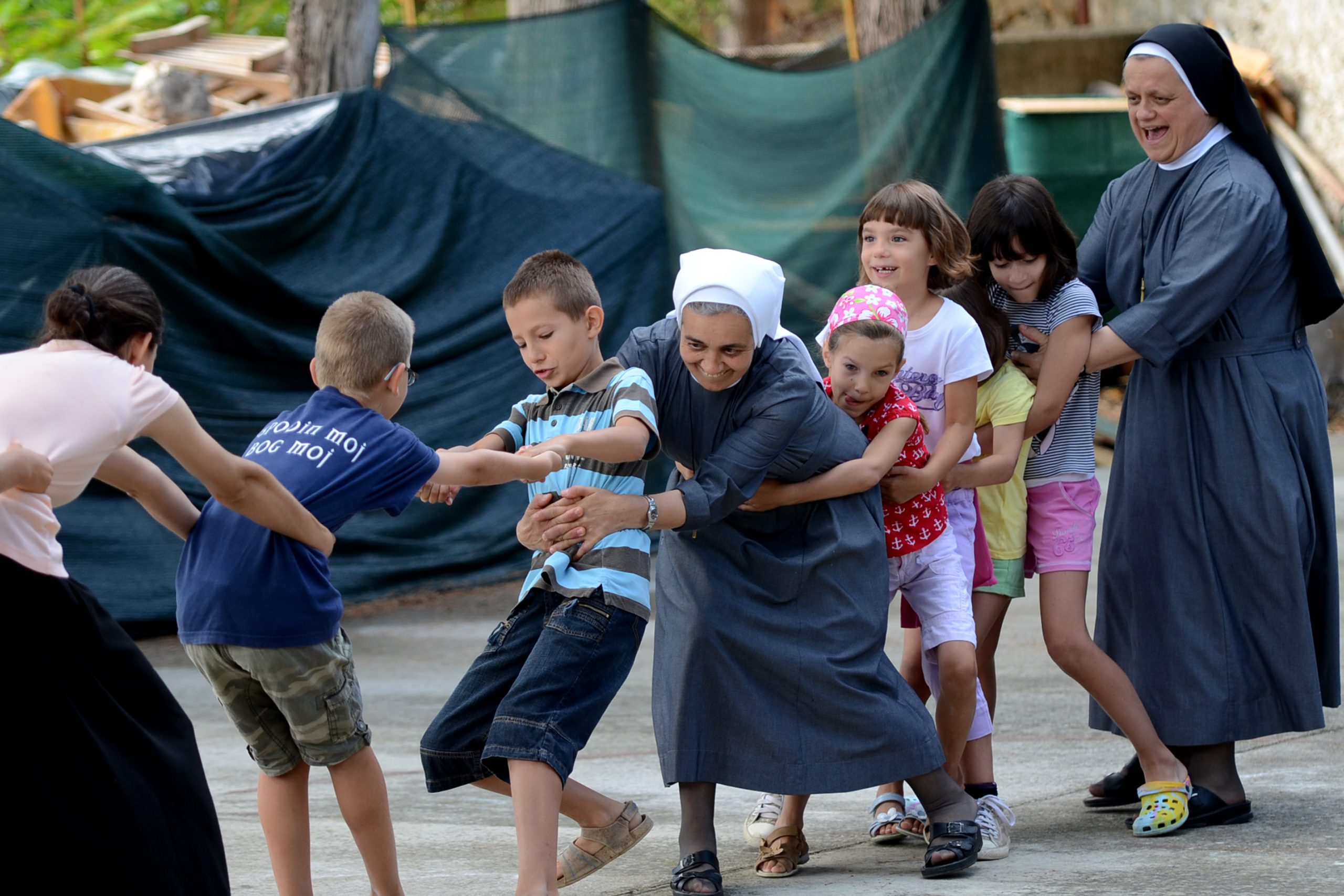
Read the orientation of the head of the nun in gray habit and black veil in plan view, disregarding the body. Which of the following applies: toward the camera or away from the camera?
toward the camera

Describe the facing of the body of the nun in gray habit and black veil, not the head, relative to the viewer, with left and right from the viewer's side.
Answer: facing the viewer and to the left of the viewer

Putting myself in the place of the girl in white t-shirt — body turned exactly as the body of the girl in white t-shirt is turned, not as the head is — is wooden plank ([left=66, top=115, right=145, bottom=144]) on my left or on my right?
on my right

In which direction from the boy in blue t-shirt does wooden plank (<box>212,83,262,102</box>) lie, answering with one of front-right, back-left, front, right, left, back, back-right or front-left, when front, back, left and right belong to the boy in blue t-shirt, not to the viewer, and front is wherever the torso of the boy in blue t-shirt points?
front-left

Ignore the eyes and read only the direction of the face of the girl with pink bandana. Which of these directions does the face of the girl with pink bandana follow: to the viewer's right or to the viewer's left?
to the viewer's left

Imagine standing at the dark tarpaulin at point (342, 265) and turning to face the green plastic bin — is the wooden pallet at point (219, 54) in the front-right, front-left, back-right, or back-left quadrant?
front-left

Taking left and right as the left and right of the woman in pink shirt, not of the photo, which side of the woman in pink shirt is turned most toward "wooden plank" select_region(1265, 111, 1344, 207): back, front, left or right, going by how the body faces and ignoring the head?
front

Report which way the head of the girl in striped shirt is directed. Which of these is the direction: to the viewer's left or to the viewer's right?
to the viewer's left

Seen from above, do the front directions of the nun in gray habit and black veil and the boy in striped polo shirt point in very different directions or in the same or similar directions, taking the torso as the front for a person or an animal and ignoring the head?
same or similar directions

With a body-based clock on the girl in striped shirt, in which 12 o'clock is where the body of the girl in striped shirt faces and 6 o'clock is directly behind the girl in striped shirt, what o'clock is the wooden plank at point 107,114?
The wooden plank is roughly at 3 o'clock from the girl in striped shirt.

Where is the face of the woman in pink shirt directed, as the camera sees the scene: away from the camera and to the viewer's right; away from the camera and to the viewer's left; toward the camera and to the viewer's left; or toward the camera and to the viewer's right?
away from the camera and to the viewer's right

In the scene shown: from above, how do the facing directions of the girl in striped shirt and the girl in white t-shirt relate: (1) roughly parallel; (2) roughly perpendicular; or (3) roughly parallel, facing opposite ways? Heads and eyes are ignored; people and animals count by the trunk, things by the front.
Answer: roughly parallel
